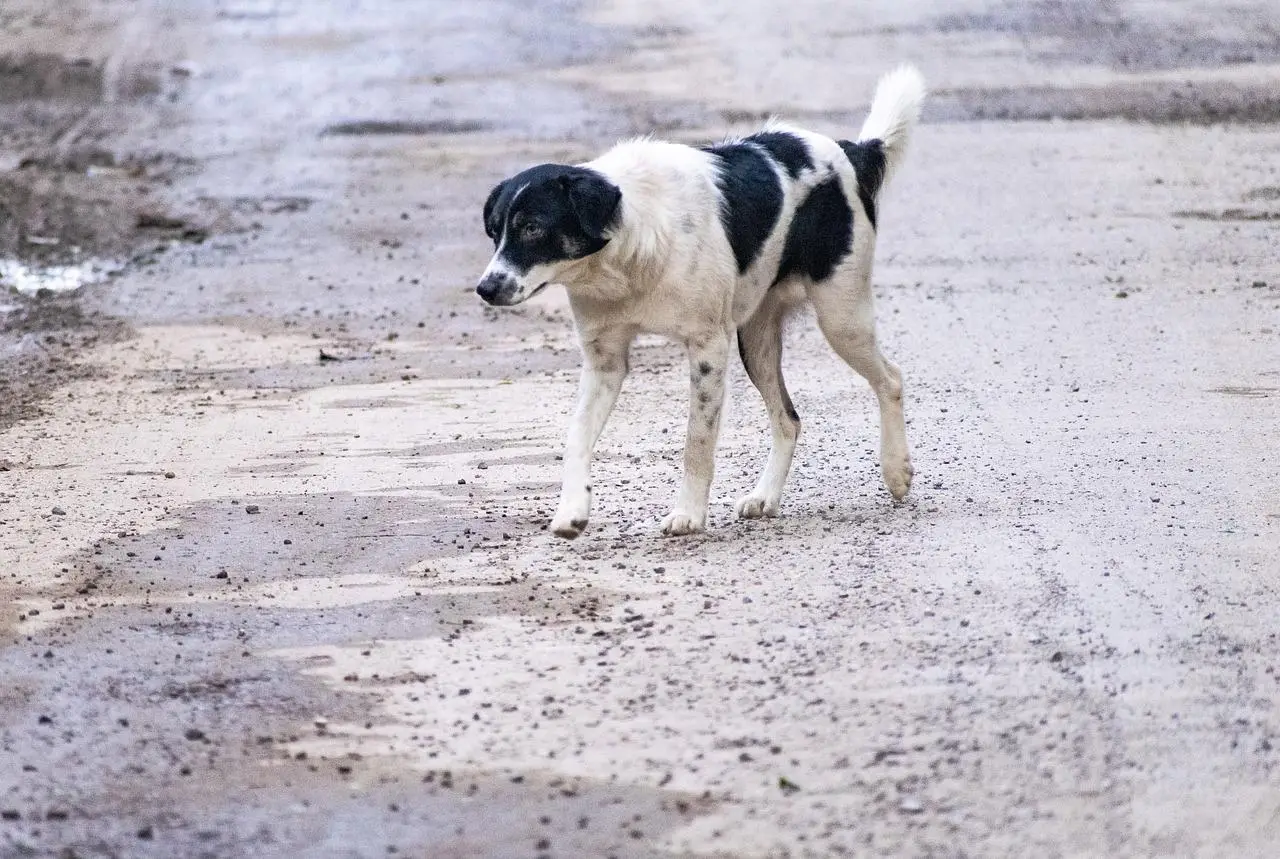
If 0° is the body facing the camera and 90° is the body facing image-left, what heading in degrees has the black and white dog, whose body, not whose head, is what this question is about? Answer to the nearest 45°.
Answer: approximately 45°
